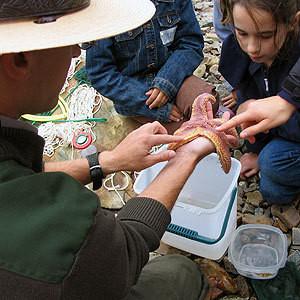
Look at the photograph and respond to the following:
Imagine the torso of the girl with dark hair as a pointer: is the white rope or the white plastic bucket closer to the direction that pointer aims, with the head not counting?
the white plastic bucket

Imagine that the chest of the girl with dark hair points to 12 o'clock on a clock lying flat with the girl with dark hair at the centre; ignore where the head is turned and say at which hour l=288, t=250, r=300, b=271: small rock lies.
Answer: The small rock is roughly at 10 o'clock from the girl with dark hair.

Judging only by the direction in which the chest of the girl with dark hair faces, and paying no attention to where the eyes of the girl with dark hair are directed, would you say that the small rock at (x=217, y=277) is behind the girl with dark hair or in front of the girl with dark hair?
in front

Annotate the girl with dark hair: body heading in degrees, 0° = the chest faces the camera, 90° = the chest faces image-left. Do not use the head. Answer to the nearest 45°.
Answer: approximately 45°

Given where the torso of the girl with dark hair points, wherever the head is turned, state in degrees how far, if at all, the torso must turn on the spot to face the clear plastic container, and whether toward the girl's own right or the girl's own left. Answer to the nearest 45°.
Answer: approximately 45° to the girl's own left

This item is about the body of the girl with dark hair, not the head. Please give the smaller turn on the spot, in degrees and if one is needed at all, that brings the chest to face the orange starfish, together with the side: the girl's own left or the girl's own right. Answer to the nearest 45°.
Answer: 0° — they already face it
